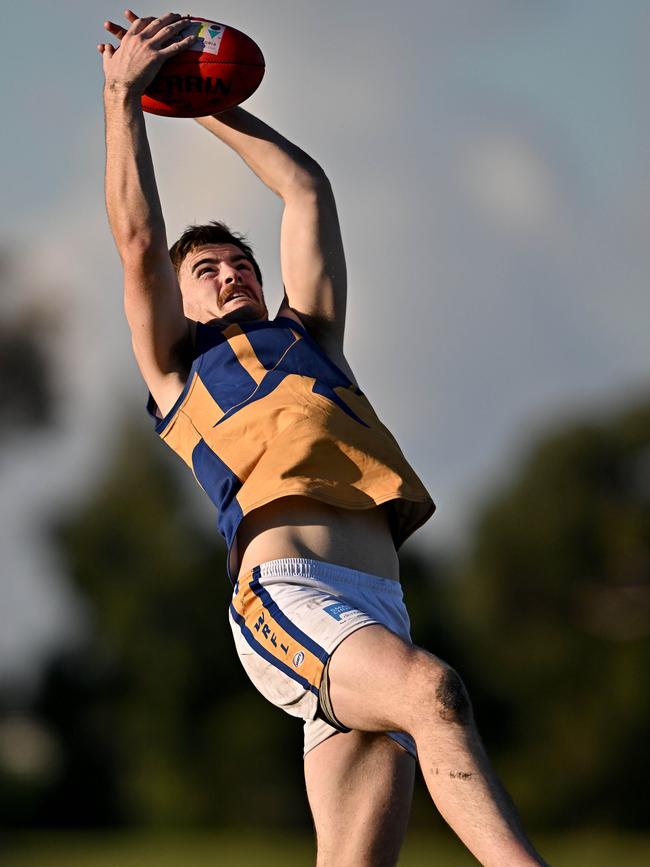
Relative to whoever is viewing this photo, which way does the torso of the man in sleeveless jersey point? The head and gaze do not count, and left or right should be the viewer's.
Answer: facing the viewer and to the right of the viewer
